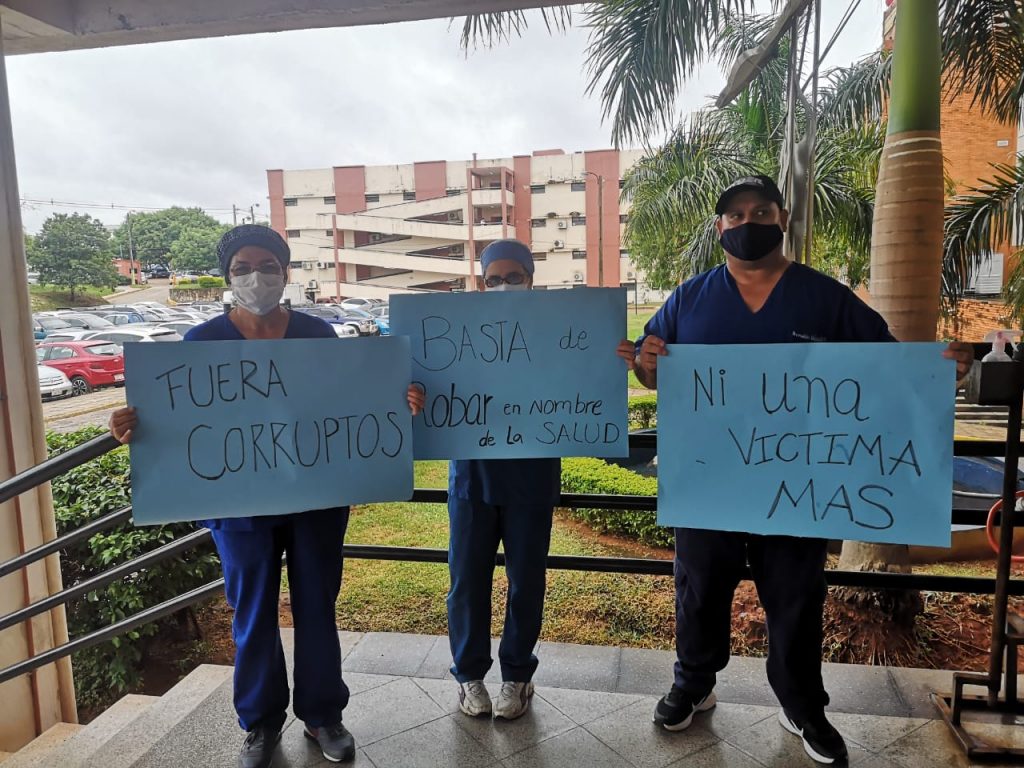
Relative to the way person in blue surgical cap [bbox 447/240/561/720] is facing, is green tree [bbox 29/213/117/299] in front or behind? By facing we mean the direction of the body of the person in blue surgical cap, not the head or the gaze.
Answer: behind

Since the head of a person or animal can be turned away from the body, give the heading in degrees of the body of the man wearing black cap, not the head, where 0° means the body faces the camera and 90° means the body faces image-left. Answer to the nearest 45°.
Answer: approximately 0°

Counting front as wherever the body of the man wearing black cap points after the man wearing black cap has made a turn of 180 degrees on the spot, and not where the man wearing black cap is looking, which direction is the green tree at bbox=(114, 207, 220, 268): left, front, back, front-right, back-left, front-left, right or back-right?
front-left

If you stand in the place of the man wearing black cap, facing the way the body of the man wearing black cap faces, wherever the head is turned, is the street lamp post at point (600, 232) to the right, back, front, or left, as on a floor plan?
back

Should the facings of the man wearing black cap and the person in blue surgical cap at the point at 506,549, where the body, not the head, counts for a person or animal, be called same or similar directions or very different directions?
same or similar directions

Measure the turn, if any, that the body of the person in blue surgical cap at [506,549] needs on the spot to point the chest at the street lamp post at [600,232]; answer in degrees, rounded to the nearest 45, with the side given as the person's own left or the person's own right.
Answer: approximately 180°

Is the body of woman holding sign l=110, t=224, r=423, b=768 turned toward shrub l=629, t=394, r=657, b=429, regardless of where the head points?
no

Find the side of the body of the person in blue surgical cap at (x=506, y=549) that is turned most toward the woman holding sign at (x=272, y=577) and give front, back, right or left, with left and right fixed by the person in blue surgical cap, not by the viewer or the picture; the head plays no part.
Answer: right

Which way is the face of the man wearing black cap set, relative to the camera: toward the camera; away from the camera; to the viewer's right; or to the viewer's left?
toward the camera

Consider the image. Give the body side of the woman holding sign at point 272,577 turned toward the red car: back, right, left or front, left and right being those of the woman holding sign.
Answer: back

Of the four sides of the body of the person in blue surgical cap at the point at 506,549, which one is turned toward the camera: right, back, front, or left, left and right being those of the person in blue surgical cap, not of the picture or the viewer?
front

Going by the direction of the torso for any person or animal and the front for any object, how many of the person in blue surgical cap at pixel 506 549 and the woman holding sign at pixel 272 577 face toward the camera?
2

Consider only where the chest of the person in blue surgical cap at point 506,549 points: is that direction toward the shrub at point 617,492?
no

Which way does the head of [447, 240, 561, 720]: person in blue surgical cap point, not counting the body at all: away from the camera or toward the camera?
toward the camera

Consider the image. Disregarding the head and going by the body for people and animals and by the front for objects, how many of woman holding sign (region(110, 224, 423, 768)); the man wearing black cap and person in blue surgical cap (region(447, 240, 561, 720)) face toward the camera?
3
